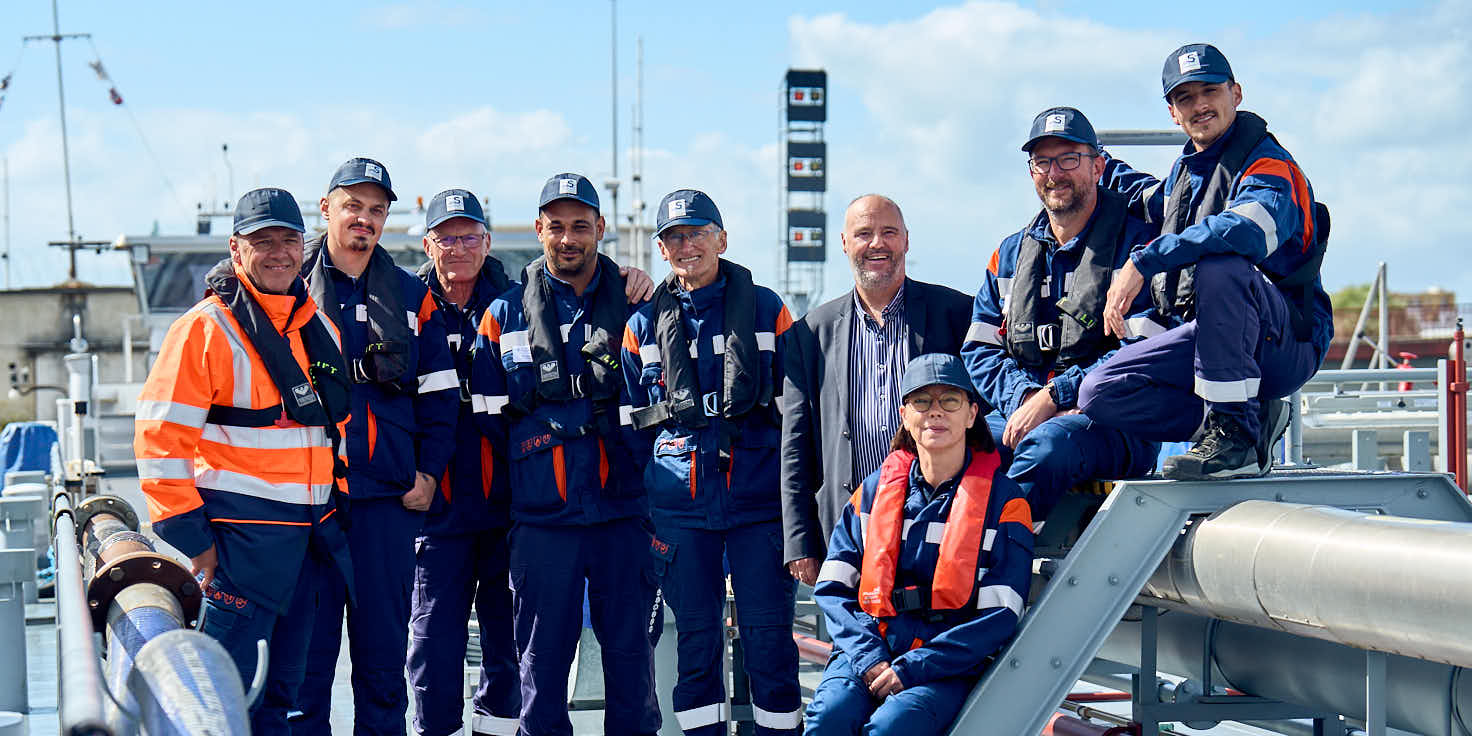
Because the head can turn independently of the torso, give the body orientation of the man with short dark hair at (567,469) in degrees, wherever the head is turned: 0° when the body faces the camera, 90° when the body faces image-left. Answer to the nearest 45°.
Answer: approximately 0°

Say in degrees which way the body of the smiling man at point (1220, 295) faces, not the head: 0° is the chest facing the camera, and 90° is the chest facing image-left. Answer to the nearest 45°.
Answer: approximately 45°

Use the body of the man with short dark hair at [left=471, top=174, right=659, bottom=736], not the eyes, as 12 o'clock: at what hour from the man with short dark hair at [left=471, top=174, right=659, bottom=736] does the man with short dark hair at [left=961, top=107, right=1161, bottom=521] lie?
the man with short dark hair at [left=961, top=107, right=1161, bottom=521] is roughly at 10 o'clock from the man with short dark hair at [left=471, top=174, right=659, bottom=736].

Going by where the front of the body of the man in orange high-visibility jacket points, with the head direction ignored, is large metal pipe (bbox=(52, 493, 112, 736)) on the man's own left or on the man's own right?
on the man's own right

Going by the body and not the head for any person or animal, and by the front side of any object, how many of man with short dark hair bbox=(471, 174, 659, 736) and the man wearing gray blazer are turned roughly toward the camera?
2
